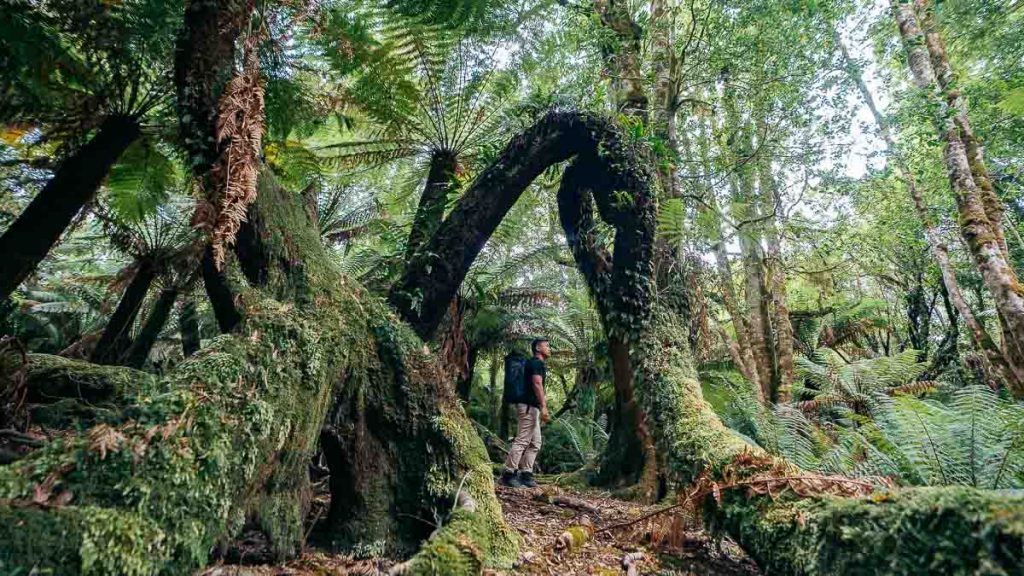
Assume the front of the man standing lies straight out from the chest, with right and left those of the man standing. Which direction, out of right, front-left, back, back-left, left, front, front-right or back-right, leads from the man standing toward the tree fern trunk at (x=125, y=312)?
back

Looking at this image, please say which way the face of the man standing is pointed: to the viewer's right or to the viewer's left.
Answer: to the viewer's right

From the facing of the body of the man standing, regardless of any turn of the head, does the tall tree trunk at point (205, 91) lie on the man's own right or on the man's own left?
on the man's own right

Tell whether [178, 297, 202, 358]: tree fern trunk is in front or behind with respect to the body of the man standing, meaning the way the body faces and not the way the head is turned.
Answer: behind

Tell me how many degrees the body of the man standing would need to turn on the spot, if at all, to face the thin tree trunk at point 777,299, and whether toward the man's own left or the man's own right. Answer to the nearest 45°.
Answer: approximately 45° to the man's own left

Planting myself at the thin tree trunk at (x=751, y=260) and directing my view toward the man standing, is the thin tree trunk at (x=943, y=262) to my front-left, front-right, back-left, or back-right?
back-left

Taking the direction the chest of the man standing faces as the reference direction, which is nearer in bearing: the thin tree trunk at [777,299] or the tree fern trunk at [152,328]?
the thin tree trunk

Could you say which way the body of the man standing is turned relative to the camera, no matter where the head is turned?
to the viewer's right

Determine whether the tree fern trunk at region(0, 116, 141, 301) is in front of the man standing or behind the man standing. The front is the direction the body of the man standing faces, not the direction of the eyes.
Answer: behind

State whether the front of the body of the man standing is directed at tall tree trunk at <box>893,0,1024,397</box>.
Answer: yes
